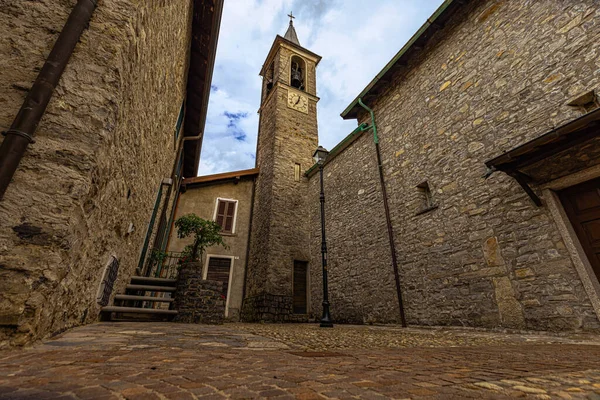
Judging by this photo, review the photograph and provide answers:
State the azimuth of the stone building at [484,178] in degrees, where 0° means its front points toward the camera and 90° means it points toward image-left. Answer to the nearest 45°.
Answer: approximately 45°

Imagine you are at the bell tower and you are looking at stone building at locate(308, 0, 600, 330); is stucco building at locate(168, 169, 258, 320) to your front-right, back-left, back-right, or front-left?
back-right

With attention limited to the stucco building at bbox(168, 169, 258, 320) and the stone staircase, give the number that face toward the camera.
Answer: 2

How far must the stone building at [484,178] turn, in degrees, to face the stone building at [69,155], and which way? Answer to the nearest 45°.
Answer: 0° — it already faces it

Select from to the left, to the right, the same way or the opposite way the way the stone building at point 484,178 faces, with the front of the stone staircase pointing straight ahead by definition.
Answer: to the right

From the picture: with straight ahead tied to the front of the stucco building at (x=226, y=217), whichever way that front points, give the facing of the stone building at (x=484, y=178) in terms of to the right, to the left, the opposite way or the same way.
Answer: to the right

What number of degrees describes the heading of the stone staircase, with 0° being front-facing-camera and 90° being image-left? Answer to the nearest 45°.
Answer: approximately 0°

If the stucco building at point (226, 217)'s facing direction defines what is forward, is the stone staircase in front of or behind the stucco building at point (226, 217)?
in front

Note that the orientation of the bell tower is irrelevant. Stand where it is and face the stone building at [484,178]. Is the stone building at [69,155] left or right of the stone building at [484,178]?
right
